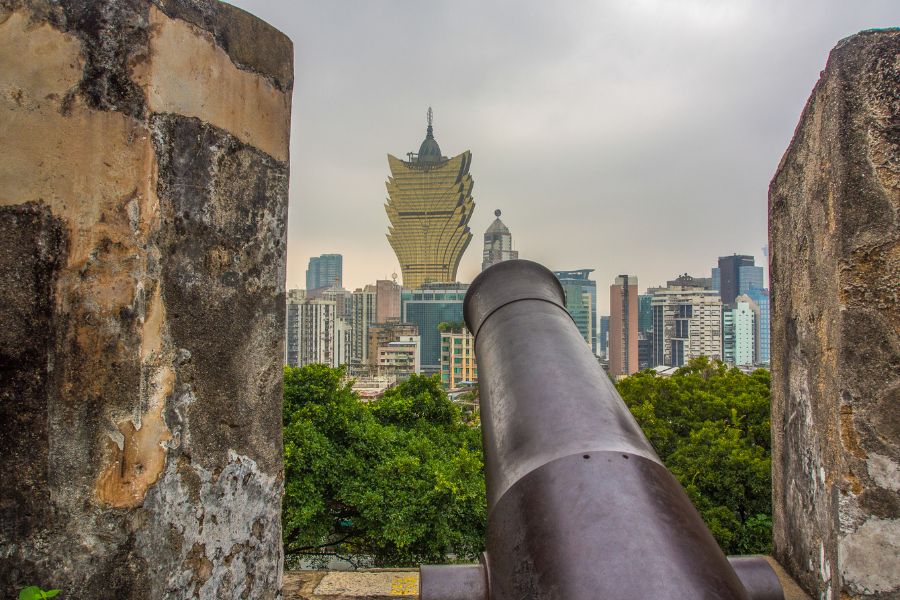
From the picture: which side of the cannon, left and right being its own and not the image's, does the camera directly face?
back

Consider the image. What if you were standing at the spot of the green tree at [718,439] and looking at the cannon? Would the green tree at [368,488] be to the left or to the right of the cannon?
right

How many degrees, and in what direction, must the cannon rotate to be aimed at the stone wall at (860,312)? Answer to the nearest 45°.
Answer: approximately 45° to its right

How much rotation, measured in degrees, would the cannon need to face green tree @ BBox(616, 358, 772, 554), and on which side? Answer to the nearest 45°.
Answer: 0° — it already faces it

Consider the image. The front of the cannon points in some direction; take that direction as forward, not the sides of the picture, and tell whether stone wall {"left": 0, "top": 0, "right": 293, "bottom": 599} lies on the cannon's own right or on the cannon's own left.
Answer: on the cannon's own left

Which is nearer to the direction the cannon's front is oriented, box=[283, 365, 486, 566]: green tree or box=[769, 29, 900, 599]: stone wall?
the green tree

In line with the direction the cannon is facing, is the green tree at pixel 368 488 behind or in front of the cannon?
in front

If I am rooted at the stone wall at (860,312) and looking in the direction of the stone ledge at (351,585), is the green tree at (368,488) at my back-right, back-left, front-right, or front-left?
front-right
